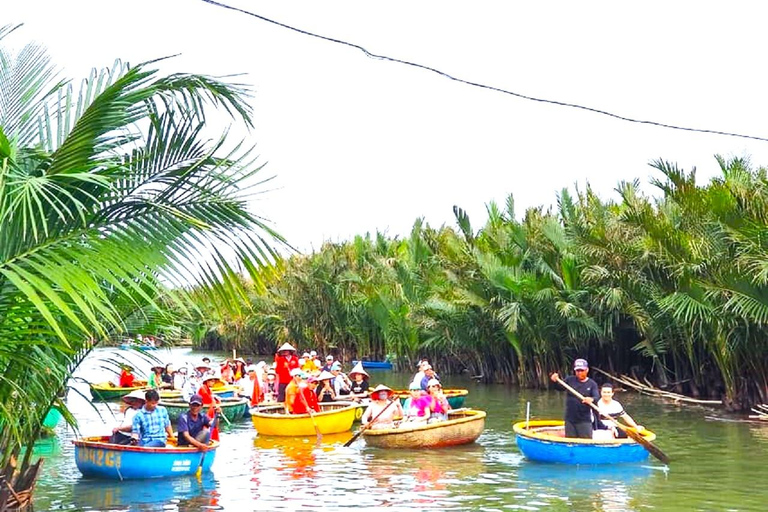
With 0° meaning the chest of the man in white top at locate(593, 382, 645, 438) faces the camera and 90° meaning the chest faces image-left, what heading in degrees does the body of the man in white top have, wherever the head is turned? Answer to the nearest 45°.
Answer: approximately 0°

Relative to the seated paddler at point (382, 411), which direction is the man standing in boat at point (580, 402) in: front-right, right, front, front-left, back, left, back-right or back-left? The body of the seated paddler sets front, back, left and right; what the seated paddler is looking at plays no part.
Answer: front-left
